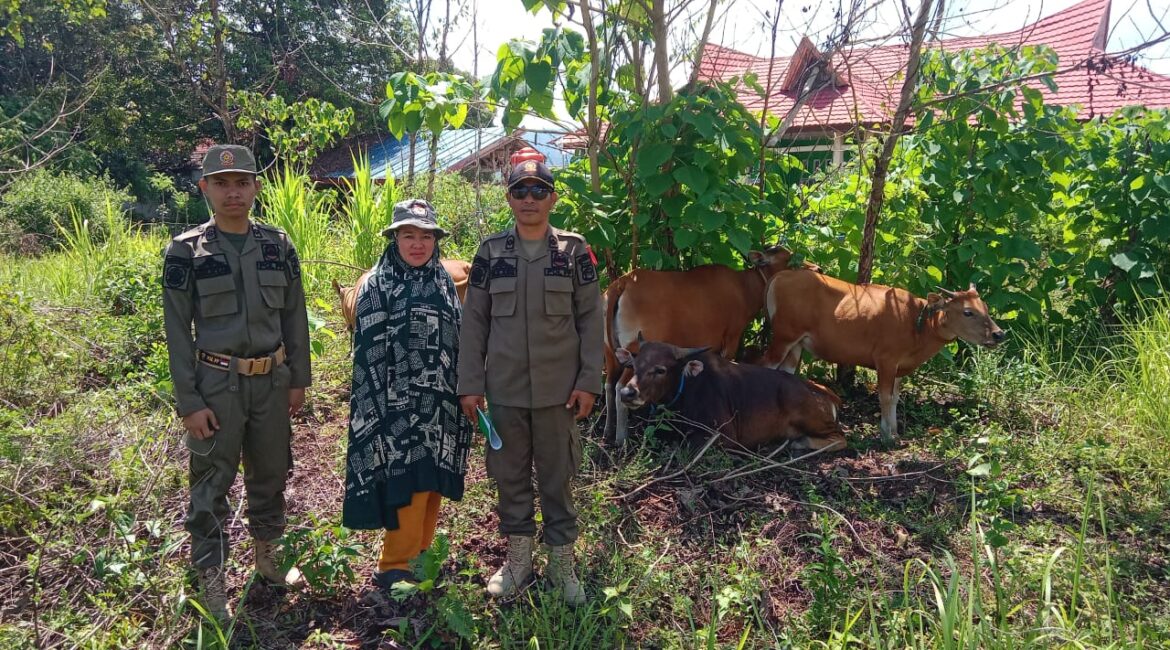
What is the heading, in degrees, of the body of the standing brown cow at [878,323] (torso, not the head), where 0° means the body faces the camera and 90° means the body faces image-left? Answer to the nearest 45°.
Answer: approximately 270°

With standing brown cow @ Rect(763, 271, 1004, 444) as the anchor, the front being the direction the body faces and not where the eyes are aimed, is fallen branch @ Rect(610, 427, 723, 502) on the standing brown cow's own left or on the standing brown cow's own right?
on the standing brown cow's own right

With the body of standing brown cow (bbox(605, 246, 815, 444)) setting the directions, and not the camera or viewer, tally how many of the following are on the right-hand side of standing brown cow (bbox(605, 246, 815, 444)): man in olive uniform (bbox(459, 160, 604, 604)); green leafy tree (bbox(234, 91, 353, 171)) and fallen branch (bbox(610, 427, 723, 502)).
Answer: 2

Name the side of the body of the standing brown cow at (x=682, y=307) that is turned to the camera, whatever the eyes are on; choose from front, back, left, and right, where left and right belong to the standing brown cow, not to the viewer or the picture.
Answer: right

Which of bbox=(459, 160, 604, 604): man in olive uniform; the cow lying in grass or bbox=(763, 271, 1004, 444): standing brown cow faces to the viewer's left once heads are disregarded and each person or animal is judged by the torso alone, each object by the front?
the cow lying in grass

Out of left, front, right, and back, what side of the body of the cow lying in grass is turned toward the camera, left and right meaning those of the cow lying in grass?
left

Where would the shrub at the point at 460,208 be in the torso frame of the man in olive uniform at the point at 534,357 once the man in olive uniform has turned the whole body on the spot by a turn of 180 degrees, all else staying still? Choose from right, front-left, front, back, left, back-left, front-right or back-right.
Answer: front

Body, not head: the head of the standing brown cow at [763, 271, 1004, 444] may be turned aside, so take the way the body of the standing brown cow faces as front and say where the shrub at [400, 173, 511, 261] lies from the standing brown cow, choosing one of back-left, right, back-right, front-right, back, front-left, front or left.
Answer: back-left

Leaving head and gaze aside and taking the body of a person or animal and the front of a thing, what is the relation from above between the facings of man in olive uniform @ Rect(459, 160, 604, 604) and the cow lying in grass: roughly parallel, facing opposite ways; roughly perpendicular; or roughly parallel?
roughly perpendicular
